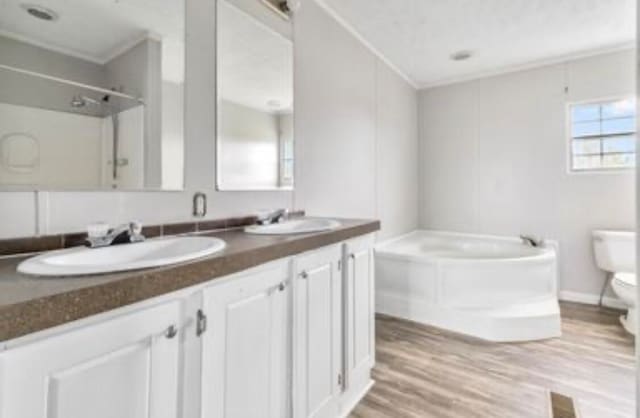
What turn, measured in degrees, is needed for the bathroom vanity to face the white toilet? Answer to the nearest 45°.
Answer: approximately 45° to its left

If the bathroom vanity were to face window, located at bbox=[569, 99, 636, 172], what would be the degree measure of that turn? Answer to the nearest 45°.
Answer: approximately 45° to its left

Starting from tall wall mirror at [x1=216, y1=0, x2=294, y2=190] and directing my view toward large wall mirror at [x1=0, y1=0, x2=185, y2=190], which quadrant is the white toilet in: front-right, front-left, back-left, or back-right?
back-left

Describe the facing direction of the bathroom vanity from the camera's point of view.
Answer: facing the viewer and to the right of the viewer

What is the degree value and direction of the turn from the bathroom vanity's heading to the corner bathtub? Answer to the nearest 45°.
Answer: approximately 90° to its left
